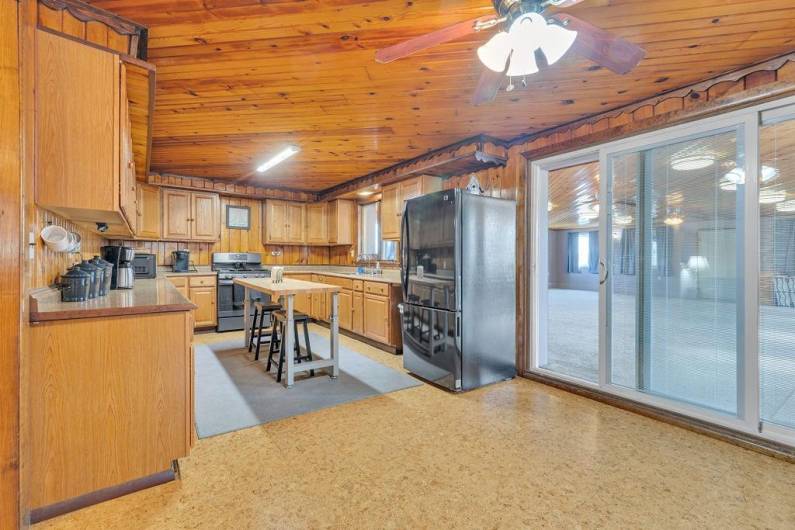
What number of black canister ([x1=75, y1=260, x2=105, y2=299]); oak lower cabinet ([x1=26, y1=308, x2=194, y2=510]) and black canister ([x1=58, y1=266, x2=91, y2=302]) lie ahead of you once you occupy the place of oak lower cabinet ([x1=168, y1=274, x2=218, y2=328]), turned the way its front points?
3

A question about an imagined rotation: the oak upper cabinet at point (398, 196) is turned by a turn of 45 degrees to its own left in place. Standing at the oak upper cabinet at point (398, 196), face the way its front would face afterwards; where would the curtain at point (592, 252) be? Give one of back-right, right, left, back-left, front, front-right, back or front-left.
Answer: back-left

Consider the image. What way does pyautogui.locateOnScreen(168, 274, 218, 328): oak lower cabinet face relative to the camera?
toward the camera

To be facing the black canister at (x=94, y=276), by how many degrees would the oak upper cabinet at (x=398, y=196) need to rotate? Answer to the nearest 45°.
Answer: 0° — it already faces it

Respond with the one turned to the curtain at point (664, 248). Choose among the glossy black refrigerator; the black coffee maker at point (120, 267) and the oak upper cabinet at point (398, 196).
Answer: the black coffee maker

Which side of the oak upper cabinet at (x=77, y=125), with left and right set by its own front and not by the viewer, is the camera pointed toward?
right

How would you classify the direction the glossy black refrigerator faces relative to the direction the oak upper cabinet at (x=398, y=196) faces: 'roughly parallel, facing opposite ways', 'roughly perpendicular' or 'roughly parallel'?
roughly parallel

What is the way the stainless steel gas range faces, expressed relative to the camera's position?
facing the viewer

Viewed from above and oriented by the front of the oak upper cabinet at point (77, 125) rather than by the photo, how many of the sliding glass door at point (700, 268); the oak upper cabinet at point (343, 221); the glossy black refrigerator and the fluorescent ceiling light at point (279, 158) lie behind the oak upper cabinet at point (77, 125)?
0

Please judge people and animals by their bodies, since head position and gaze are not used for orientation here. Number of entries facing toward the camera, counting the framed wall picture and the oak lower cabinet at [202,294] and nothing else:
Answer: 2

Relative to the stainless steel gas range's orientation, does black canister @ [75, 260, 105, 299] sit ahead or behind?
ahead

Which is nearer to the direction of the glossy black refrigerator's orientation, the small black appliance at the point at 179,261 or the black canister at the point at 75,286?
the black canister

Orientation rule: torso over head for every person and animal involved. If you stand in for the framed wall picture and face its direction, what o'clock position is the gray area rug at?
The gray area rug is roughly at 12 o'clock from the framed wall picture.

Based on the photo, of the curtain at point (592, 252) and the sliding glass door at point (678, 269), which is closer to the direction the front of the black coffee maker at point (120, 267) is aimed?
the sliding glass door

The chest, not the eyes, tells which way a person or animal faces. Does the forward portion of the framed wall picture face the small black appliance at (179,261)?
no

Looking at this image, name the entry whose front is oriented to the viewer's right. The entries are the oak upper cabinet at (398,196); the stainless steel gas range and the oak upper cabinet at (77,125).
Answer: the oak upper cabinet at (77,125)

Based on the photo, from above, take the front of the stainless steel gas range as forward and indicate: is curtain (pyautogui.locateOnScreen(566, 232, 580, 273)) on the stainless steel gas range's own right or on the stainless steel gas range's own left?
on the stainless steel gas range's own left
